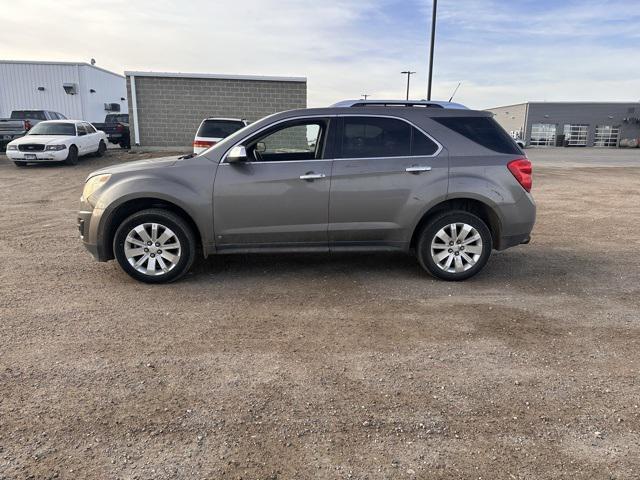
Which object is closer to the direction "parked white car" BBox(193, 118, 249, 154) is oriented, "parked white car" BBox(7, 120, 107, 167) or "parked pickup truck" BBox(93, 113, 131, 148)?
the parked pickup truck

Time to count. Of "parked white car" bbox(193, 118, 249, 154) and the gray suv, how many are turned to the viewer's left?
1

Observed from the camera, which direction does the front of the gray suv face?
facing to the left of the viewer

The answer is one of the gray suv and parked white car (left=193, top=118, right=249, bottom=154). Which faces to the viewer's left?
the gray suv

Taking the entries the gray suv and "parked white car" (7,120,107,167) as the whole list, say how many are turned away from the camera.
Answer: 0

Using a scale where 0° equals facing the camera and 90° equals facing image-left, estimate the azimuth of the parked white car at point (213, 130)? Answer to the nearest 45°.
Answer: approximately 180°

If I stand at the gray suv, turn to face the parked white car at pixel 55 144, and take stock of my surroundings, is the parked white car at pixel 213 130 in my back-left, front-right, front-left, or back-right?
front-right

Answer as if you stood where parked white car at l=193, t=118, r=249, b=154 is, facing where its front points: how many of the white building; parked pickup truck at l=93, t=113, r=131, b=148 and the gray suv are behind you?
1

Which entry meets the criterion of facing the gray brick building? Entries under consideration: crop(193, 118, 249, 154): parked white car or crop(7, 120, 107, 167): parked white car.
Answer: crop(193, 118, 249, 154): parked white car

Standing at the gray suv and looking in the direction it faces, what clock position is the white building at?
The white building is roughly at 2 o'clock from the gray suv.

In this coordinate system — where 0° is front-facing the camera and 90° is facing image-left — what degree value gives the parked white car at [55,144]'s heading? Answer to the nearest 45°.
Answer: approximately 45°

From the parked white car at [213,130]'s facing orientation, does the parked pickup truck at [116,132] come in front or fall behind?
in front

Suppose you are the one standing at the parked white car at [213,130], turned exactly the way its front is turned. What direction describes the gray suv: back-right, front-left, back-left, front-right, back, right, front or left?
back

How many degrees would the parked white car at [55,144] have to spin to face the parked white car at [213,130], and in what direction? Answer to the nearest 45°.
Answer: approximately 90° to its left
